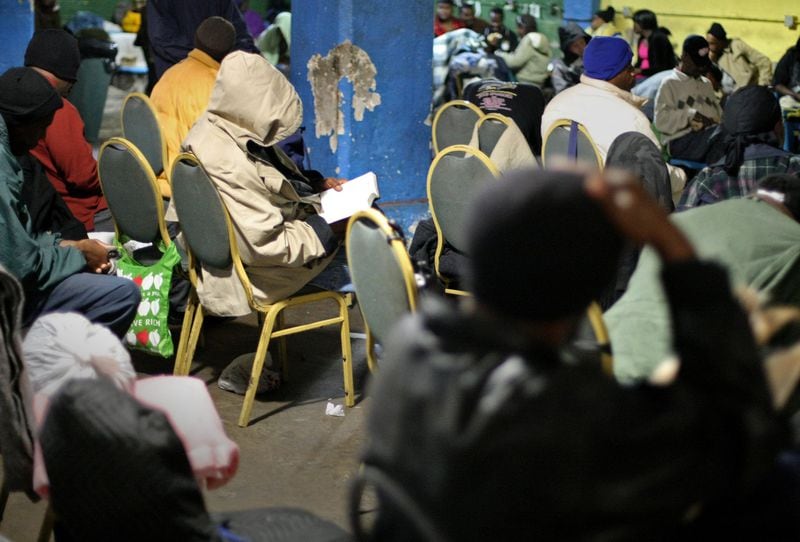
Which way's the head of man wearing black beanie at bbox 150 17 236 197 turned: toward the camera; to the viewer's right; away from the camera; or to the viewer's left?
away from the camera

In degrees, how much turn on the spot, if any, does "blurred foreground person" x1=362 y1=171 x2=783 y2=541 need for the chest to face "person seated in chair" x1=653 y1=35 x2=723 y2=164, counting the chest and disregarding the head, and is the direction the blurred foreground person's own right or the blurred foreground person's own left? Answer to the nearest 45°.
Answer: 0° — they already face them

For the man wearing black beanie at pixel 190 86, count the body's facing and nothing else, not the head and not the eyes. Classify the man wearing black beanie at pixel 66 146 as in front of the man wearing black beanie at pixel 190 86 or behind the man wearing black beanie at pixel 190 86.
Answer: behind

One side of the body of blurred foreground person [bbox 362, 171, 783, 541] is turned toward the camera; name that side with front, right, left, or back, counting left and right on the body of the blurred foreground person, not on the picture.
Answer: back

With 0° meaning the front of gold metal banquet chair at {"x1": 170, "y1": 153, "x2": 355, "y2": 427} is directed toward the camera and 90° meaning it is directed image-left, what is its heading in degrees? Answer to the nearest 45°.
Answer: approximately 225°

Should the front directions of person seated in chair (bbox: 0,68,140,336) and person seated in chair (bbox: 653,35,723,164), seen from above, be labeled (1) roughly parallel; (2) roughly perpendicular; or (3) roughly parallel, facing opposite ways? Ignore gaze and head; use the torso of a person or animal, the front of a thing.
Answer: roughly perpendicular

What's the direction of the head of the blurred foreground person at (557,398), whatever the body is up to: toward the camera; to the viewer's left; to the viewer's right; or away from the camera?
away from the camera

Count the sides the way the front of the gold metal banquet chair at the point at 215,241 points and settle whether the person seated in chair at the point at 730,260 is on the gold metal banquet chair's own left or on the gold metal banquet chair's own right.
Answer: on the gold metal banquet chair's own right

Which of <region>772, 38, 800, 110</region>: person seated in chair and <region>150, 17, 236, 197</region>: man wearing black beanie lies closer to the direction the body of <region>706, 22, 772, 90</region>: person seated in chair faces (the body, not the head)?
the man wearing black beanie

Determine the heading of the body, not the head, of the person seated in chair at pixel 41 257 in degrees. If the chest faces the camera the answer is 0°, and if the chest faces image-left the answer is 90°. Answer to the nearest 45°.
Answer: approximately 270°

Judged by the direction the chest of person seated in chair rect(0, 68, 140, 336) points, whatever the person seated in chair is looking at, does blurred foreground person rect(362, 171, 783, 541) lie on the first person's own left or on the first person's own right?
on the first person's own right
